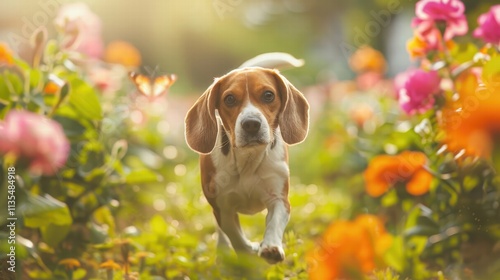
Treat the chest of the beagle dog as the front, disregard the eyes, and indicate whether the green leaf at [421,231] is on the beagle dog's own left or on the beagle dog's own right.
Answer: on the beagle dog's own left

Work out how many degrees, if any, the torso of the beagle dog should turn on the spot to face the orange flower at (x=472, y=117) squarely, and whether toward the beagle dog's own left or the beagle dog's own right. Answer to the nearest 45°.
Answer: approximately 90° to the beagle dog's own left

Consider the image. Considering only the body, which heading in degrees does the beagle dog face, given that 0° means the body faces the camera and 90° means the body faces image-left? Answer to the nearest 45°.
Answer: approximately 0°

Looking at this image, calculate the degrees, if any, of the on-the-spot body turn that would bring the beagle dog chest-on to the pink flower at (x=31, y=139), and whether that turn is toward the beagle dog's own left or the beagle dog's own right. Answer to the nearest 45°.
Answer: approximately 90° to the beagle dog's own right
